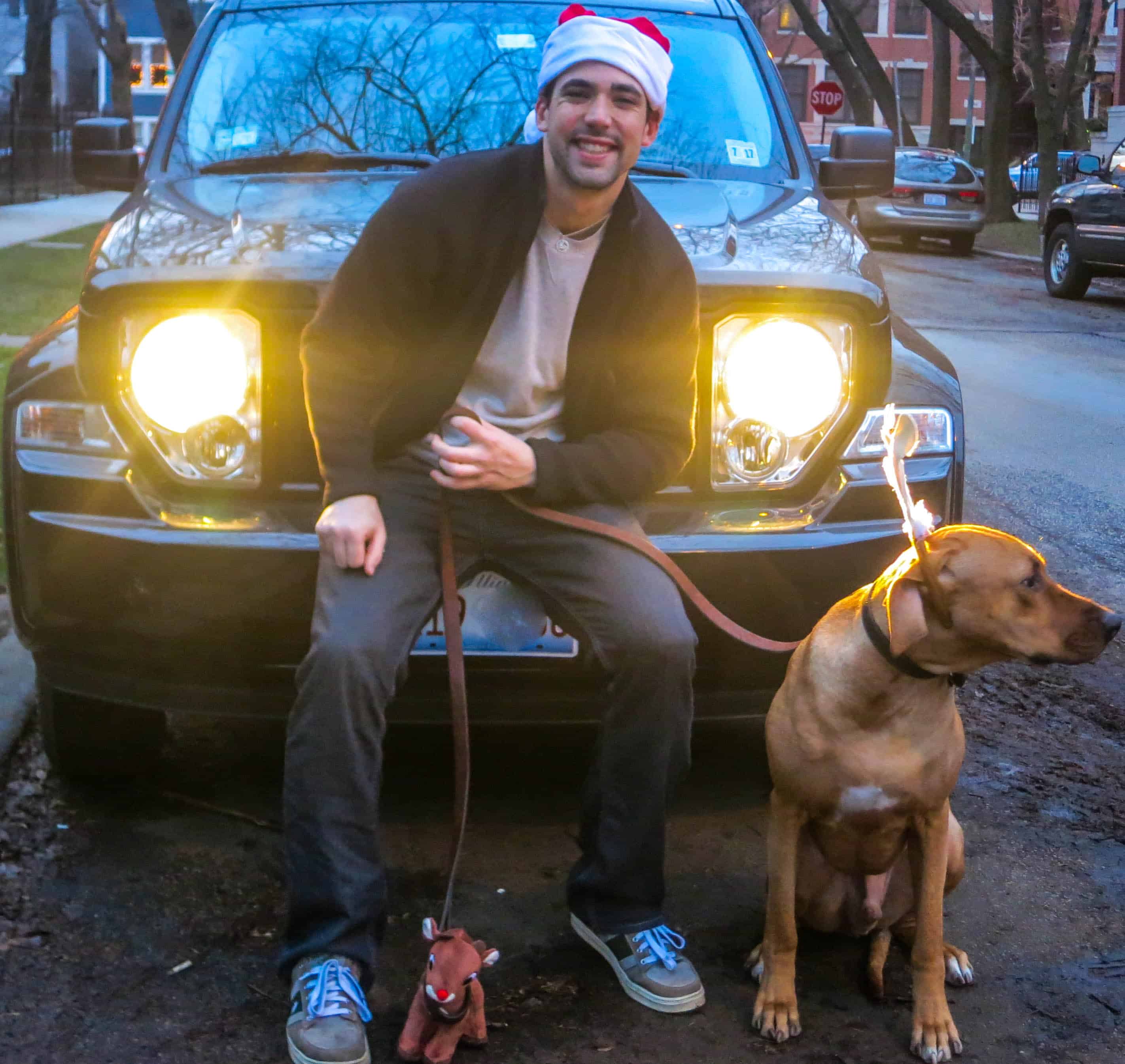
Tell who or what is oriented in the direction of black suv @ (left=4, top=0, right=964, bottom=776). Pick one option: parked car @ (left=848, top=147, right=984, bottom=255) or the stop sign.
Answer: the stop sign

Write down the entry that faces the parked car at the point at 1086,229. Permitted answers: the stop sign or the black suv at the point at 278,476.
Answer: the stop sign

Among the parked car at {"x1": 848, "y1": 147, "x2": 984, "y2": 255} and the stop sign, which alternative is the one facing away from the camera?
the parked car

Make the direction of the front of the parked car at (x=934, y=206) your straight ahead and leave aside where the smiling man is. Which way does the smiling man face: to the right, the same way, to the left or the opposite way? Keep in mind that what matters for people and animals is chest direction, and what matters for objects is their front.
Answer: the opposite way

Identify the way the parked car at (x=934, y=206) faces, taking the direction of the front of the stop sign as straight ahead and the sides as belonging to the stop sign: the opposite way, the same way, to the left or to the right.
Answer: the opposite way

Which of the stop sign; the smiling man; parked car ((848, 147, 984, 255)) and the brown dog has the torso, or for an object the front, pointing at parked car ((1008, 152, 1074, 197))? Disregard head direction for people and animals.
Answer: parked car ((848, 147, 984, 255))

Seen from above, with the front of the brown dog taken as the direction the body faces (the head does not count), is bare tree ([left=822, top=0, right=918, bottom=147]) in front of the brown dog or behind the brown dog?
behind

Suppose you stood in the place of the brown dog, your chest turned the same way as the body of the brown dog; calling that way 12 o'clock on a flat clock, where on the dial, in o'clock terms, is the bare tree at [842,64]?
The bare tree is roughly at 6 o'clock from the brown dog.

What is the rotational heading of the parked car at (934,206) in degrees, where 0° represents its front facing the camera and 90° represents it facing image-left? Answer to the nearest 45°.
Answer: approximately 180°

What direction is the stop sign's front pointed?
toward the camera

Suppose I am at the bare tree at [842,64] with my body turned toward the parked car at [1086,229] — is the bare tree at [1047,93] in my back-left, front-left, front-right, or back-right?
front-left

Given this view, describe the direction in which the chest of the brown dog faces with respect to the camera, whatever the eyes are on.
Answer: toward the camera

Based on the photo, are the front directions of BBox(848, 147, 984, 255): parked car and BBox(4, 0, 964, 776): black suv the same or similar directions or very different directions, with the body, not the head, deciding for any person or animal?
very different directions

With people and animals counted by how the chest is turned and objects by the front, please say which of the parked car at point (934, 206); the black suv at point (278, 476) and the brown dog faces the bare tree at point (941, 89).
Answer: the parked car

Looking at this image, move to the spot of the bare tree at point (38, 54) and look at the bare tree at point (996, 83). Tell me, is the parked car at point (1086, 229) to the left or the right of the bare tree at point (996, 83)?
right

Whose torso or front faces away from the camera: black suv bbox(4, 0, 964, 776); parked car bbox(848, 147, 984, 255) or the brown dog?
the parked car
